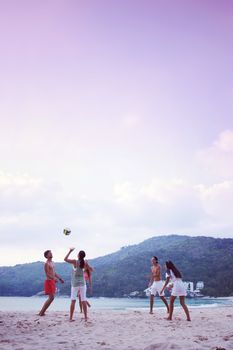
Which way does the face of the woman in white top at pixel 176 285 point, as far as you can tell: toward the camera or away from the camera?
away from the camera

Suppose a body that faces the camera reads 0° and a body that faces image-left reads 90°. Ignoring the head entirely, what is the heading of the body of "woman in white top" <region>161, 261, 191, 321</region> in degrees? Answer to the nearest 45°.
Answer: approximately 135°
